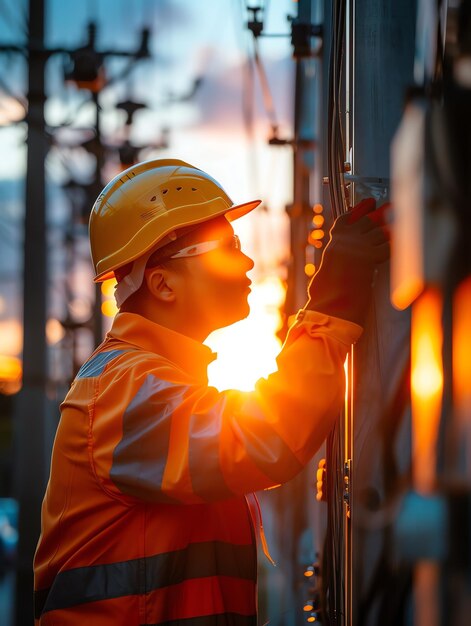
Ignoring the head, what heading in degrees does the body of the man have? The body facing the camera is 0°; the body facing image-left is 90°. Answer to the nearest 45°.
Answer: approximately 270°

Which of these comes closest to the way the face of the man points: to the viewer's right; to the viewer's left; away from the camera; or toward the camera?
to the viewer's right

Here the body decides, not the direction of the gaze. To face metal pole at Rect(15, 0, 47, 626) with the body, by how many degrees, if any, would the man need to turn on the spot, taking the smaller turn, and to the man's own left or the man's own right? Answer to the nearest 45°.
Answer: approximately 90° to the man's own left
